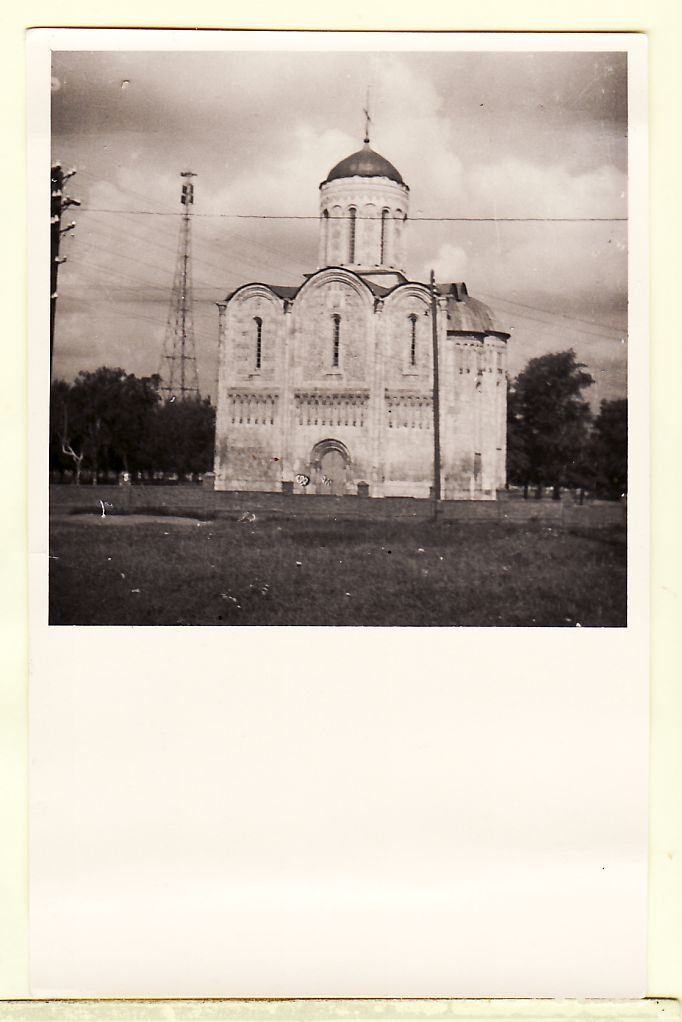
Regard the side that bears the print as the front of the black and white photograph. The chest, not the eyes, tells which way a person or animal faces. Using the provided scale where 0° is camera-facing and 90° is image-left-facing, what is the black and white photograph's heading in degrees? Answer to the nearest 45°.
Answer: approximately 0°
